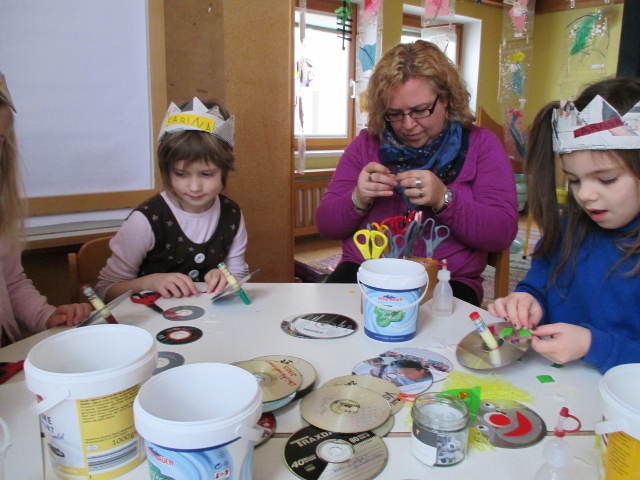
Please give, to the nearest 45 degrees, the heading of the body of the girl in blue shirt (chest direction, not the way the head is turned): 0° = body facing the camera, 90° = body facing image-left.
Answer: approximately 45°

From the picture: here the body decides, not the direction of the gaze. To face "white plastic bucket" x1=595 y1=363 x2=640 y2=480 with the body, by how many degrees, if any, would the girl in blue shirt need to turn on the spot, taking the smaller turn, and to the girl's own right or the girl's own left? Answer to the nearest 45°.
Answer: approximately 45° to the girl's own left

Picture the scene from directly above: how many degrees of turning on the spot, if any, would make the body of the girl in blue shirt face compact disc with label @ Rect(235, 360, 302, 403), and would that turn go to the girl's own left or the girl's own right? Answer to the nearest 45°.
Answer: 0° — they already face it

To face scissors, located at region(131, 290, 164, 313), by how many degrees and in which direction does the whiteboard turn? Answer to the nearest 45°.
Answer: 0° — it already faces it

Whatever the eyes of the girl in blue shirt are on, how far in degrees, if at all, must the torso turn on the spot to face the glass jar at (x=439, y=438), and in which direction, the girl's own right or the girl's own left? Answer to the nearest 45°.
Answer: approximately 45° to the girl's own left

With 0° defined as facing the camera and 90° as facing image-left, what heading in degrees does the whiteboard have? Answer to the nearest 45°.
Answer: approximately 0°

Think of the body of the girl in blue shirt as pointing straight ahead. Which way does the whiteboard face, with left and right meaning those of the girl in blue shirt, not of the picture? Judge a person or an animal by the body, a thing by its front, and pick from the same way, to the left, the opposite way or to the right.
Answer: to the left

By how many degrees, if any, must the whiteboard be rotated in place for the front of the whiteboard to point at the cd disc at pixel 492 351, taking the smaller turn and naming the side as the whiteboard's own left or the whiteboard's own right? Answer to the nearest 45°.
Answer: approximately 45° to the whiteboard's own left

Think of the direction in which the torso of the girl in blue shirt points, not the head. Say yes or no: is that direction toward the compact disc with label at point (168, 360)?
yes

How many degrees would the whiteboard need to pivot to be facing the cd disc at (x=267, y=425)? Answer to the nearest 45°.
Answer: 0° — it already faces it
